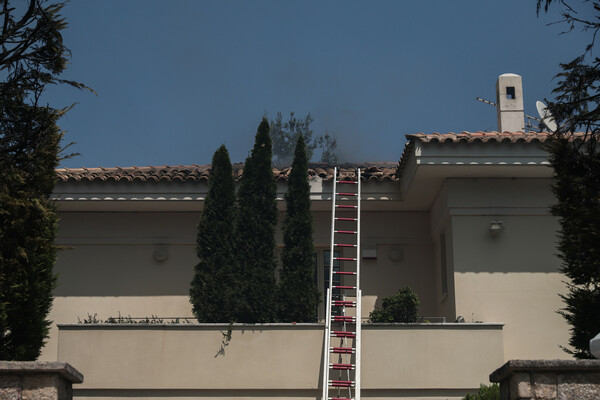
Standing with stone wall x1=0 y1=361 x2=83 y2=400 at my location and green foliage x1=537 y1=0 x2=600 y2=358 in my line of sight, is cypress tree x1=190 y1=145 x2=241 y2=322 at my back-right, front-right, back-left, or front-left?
front-left

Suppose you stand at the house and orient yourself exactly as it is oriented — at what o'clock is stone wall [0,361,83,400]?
The stone wall is roughly at 1 o'clock from the house.

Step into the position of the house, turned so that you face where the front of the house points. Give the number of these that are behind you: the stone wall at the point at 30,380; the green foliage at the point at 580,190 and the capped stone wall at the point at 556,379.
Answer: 0

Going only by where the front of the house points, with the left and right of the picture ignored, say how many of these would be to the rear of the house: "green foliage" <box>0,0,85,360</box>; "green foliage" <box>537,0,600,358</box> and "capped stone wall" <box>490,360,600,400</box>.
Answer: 0

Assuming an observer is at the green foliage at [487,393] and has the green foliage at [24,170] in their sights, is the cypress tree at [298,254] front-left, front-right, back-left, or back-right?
front-right

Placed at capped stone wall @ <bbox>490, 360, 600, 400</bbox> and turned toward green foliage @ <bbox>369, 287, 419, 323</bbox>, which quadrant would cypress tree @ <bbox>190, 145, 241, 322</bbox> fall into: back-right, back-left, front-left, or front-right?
front-left

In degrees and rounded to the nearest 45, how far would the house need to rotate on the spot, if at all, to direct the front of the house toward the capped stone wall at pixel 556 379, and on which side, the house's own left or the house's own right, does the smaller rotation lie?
0° — it already faces it

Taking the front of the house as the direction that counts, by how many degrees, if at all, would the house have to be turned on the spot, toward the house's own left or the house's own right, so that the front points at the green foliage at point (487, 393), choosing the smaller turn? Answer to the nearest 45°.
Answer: approximately 45° to the house's own left

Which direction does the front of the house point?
toward the camera

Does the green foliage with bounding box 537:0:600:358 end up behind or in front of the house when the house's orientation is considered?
in front

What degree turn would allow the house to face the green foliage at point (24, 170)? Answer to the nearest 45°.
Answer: approximately 45° to its right
